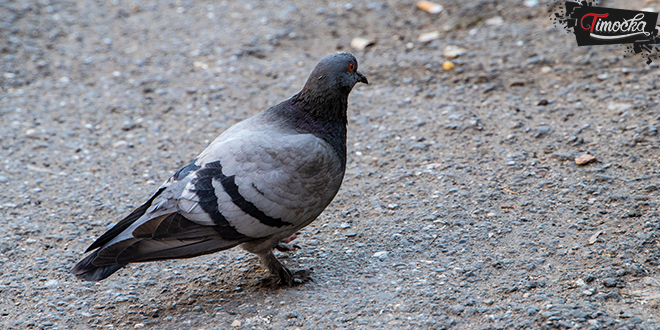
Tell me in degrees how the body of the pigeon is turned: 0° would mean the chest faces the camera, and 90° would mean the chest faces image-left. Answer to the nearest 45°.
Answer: approximately 270°
